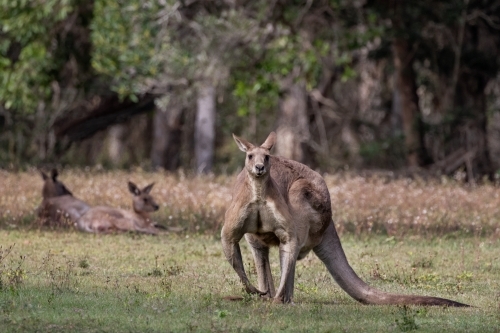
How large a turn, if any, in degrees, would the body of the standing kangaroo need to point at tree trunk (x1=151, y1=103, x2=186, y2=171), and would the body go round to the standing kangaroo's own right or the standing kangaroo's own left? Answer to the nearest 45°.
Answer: approximately 135° to the standing kangaroo's own right

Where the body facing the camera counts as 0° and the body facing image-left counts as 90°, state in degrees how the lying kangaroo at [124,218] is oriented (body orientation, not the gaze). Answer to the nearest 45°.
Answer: approximately 270°

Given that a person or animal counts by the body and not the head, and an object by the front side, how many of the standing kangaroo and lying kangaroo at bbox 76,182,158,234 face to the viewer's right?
1

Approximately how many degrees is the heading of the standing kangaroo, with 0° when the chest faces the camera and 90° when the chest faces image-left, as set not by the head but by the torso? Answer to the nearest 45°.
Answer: approximately 45°

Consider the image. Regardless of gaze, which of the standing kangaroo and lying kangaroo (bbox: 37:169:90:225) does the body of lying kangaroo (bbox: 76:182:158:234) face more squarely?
the standing kangaroo

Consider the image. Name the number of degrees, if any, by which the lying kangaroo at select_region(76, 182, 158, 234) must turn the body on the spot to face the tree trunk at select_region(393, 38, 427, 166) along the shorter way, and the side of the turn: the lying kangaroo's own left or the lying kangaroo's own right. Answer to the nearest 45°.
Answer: approximately 45° to the lying kangaroo's own left

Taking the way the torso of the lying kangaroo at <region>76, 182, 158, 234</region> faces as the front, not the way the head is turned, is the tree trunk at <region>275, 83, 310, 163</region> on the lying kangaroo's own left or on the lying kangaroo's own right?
on the lying kangaroo's own left

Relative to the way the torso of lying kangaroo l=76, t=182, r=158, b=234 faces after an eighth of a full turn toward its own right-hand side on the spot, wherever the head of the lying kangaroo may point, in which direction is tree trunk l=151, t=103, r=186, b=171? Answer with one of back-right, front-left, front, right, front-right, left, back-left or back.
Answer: back-left

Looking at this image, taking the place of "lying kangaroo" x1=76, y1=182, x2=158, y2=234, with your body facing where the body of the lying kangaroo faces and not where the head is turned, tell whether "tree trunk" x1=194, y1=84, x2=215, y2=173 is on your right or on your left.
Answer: on your left
